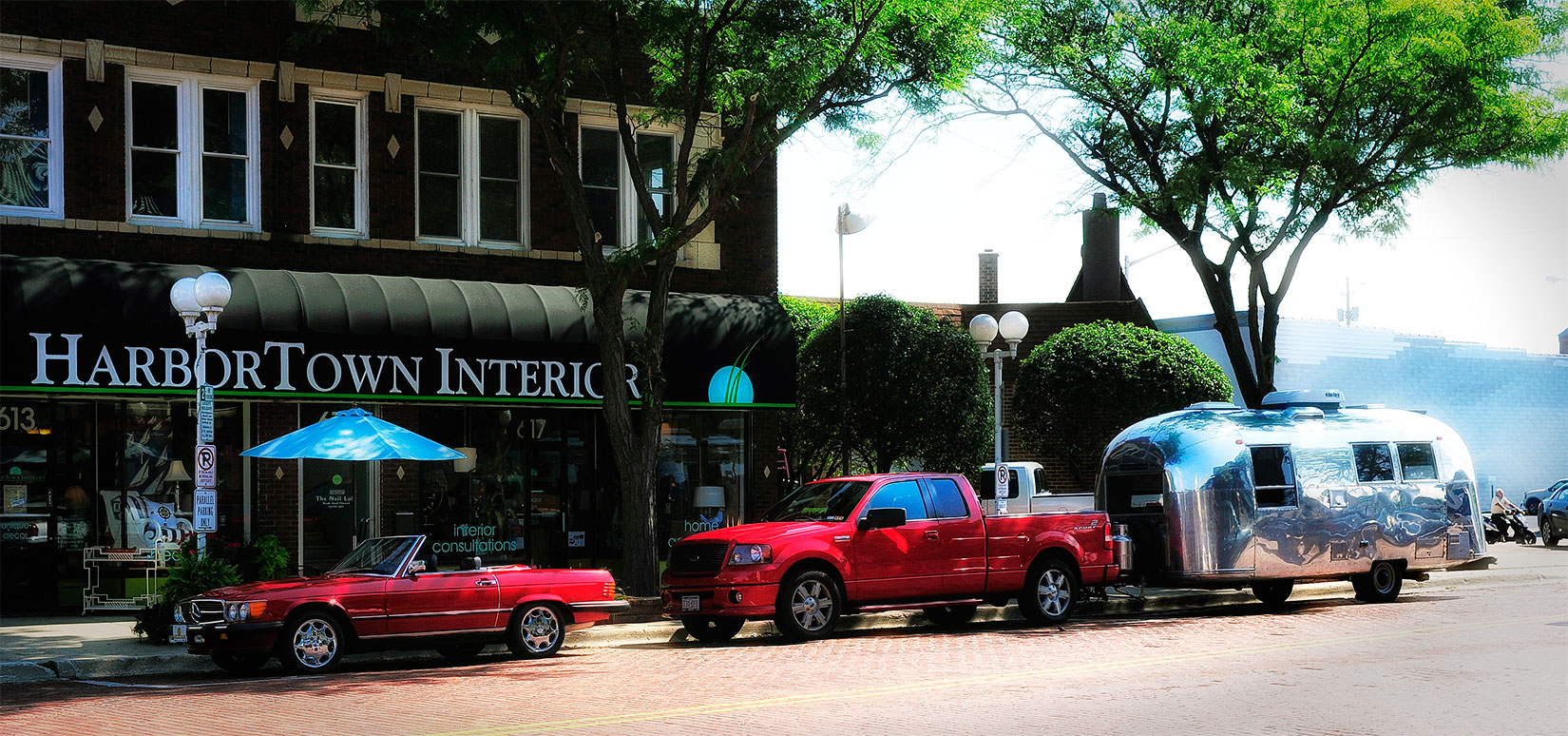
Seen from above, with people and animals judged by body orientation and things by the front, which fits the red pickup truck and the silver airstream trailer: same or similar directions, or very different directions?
same or similar directions

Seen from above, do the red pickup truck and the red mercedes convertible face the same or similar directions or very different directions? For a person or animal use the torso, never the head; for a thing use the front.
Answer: same or similar directions

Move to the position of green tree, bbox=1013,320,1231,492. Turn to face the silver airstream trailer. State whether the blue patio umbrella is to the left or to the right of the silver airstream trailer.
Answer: right

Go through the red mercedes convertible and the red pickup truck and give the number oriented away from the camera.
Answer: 0

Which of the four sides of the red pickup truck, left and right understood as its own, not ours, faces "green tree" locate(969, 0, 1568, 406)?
back

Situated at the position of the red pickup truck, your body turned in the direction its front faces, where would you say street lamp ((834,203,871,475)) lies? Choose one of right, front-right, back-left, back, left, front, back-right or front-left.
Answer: back-right

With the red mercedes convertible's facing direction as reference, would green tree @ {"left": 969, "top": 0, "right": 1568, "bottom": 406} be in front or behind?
behind

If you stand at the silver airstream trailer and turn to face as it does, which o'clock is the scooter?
The scooter is roughly at 5 o'clock from the silver airstream trailer.

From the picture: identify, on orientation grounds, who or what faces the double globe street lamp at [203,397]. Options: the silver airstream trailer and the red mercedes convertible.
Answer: the silver airstream trailer

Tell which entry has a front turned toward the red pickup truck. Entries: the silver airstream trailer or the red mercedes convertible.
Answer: the silver airstream trailer

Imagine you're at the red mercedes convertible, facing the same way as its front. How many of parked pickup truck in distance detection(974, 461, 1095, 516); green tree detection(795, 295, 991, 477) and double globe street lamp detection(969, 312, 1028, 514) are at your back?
3

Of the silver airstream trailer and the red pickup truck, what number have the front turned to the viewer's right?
0

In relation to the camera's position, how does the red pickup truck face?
facing the viewer and to the left of the viewer

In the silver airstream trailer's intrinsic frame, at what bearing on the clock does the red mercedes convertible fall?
The red mercedes convertible is roughly at 12 o'clock from the silver airstream trailer.
